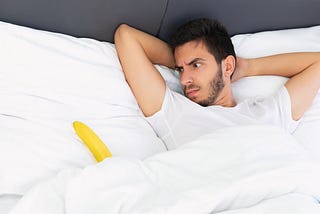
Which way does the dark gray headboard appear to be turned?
toward the camera

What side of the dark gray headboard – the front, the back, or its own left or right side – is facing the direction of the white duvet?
front

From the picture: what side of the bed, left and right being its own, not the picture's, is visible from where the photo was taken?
front
